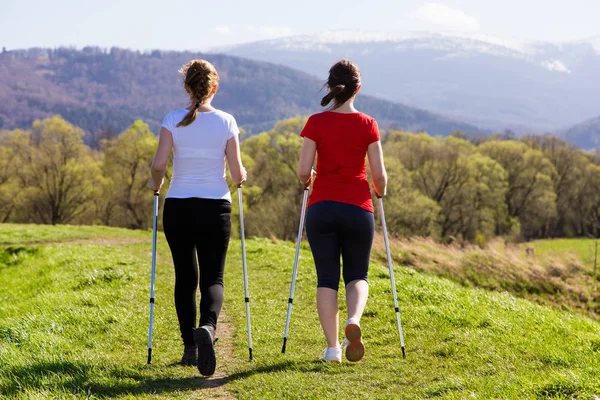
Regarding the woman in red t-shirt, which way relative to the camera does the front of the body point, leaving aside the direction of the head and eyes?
away from the camera

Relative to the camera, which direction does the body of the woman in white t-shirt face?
away from the camera

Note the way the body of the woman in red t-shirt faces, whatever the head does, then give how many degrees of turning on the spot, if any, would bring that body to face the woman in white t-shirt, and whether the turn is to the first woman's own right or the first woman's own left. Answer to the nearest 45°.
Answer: approximately 90° to the first woman's own left

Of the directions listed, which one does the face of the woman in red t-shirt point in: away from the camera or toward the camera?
away from the camera

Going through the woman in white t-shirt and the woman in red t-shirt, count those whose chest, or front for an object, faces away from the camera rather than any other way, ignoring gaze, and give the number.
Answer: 2

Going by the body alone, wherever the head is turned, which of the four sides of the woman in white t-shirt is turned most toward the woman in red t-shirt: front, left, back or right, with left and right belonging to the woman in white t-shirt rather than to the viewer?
right
